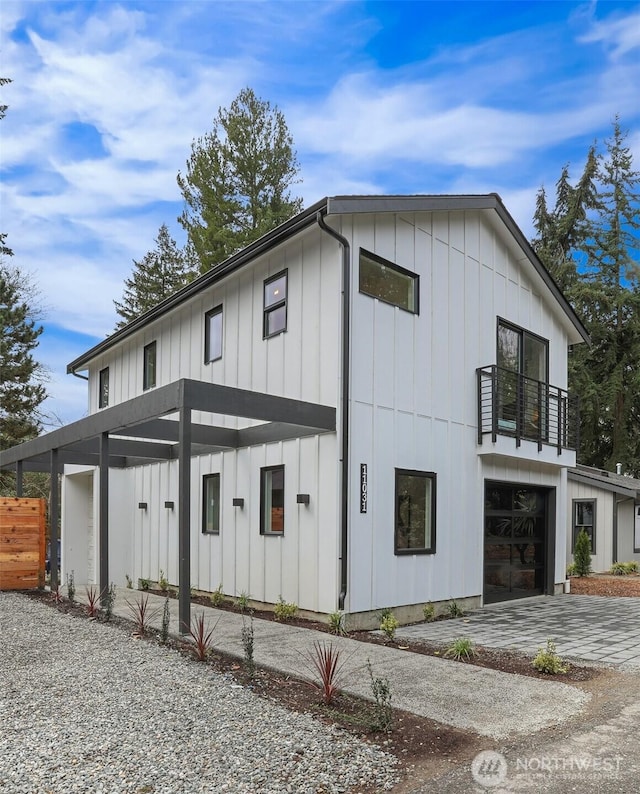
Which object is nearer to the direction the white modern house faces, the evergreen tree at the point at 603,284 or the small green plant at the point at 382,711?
the small green plant

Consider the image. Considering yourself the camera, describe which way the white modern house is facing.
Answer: facing the viewer and to the right of the viewer

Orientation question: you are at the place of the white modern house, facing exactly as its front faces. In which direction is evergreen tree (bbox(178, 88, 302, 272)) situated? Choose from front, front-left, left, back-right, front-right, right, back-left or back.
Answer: back-left

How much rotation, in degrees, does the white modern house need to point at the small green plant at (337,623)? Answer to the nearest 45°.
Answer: approximately 45° to its right

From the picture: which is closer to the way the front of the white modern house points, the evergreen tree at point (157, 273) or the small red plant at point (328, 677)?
the small red plant

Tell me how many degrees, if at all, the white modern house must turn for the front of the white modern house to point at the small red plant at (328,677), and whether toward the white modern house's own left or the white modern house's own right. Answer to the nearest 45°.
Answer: approximately 45° to the white modern house's own right

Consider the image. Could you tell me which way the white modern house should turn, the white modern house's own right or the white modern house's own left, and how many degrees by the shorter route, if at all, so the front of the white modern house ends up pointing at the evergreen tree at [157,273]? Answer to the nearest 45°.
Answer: approximately 135° to the white modern house's own left

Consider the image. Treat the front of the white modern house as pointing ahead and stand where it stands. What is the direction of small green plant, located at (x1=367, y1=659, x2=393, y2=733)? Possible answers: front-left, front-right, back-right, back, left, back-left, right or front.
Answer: front-right

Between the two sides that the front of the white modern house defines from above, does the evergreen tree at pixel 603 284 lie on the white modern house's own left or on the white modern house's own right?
on the white modern house's own left
